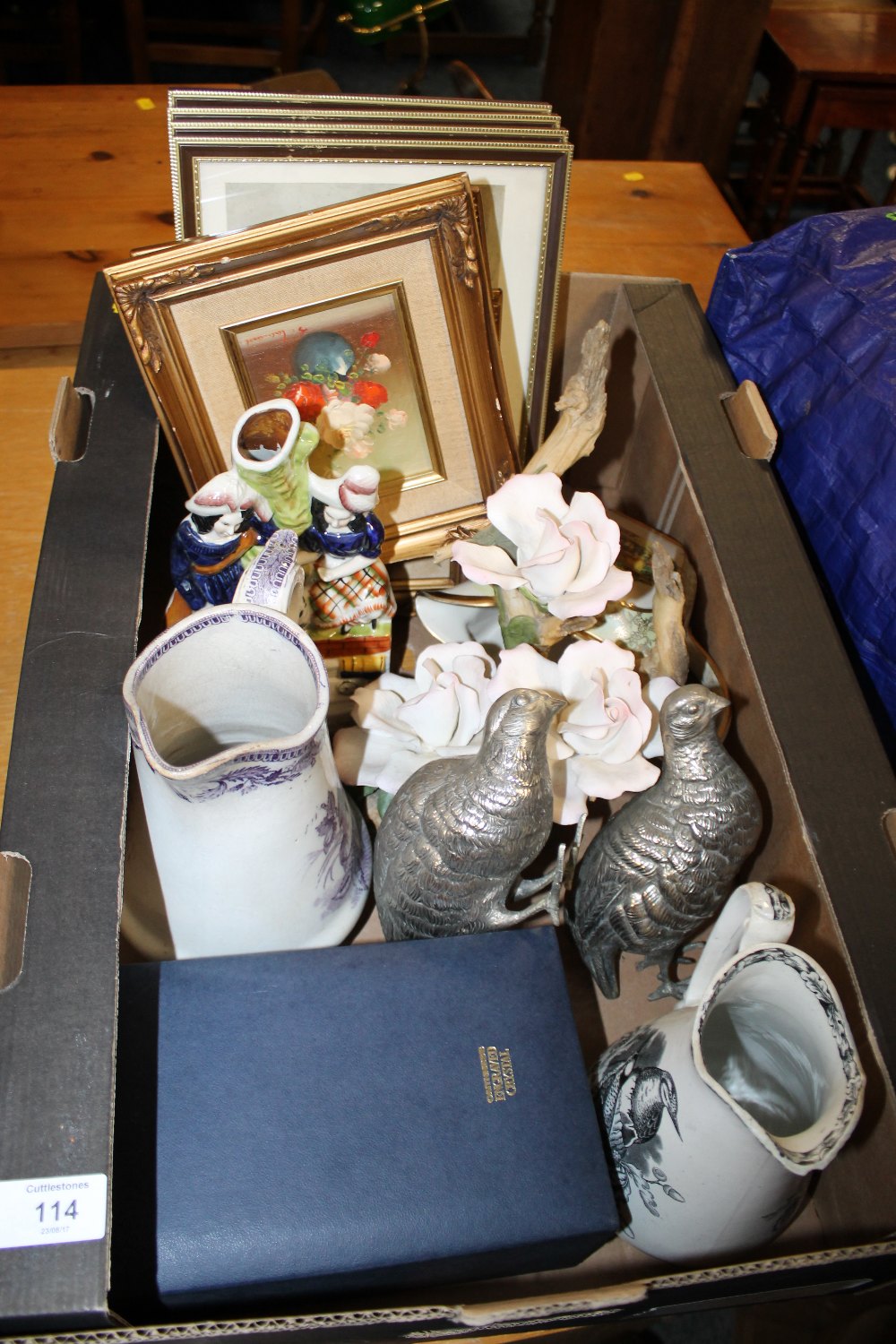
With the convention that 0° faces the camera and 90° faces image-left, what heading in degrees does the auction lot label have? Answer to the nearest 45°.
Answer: approximately 0°

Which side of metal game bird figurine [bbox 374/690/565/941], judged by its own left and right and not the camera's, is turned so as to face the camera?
right

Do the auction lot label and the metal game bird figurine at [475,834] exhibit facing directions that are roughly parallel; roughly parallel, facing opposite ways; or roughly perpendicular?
roughly perpendicular
